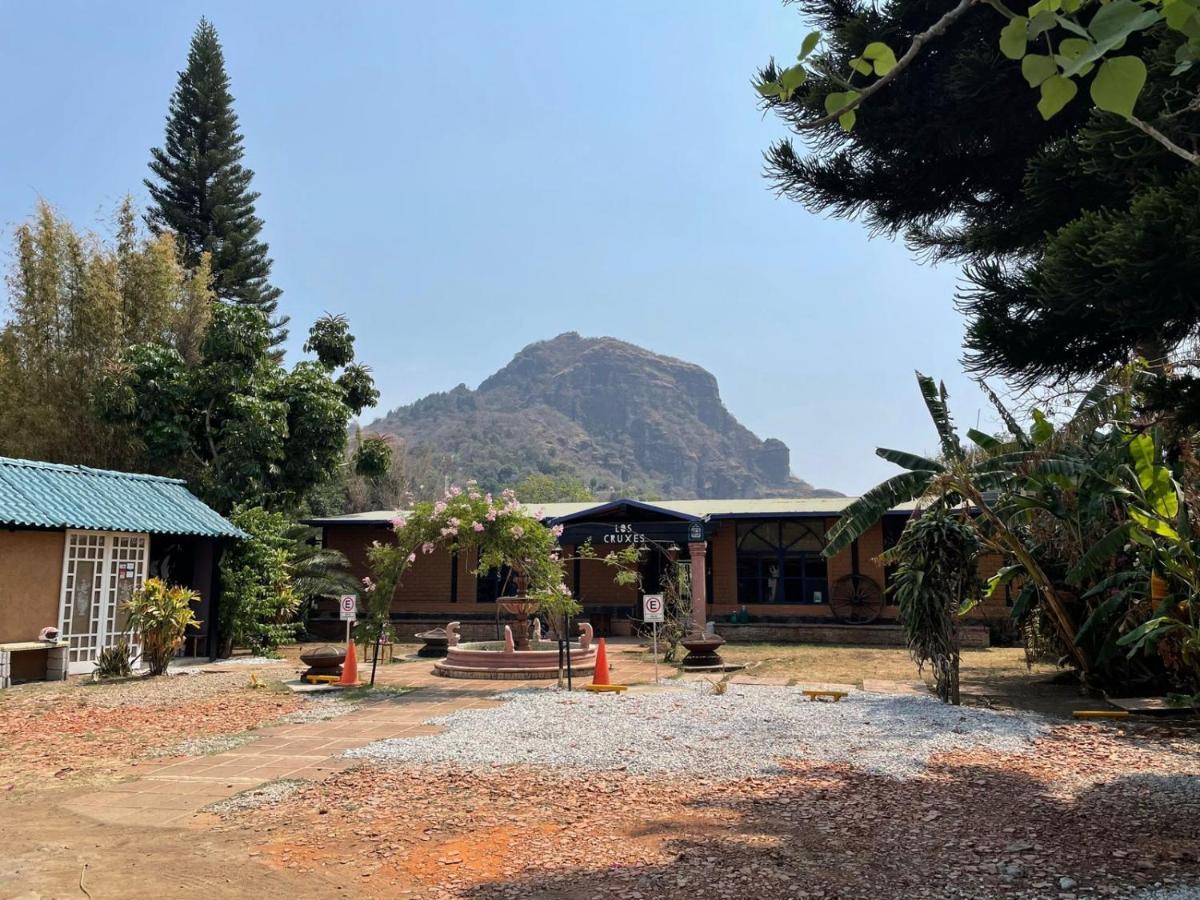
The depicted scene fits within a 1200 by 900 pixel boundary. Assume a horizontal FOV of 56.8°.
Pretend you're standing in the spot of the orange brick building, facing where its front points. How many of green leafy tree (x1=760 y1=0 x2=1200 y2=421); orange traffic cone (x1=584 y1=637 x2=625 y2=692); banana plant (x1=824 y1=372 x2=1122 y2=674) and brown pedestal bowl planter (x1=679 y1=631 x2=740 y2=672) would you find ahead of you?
4

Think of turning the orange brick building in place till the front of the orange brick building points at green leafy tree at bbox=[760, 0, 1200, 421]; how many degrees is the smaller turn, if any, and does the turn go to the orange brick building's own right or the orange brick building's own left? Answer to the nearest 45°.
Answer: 0° — it already faces it

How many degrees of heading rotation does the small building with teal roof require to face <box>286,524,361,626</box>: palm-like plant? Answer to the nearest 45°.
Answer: approximately 90° to its left

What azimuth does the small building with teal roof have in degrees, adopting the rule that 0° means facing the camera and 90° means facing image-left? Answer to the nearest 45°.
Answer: approximately 315°

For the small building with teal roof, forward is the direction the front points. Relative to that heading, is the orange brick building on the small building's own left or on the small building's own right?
on the small building's own left

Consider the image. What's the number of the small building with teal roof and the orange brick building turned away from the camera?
0

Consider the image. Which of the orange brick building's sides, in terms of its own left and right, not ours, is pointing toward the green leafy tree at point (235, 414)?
right

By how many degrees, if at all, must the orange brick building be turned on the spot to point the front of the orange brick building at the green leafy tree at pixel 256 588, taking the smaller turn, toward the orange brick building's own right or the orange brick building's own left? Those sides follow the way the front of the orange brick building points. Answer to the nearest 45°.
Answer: approximately 45° to the orange brick building's own right

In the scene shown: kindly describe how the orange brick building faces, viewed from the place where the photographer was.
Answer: facing the viewer

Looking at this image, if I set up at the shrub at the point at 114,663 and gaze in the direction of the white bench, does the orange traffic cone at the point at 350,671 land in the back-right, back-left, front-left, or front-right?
back-left
